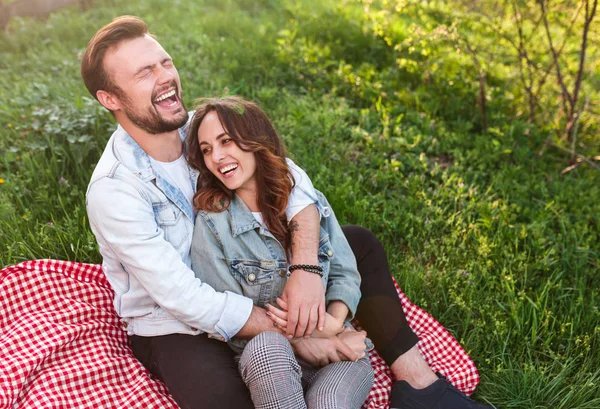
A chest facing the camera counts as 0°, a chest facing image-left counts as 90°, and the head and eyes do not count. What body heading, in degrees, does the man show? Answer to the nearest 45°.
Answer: approximately 315°

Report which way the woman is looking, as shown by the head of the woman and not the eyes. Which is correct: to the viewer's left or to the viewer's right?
to the viewer's left

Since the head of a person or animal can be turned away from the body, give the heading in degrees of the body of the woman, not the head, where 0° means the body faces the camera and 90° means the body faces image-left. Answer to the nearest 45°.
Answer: approximately 0°
